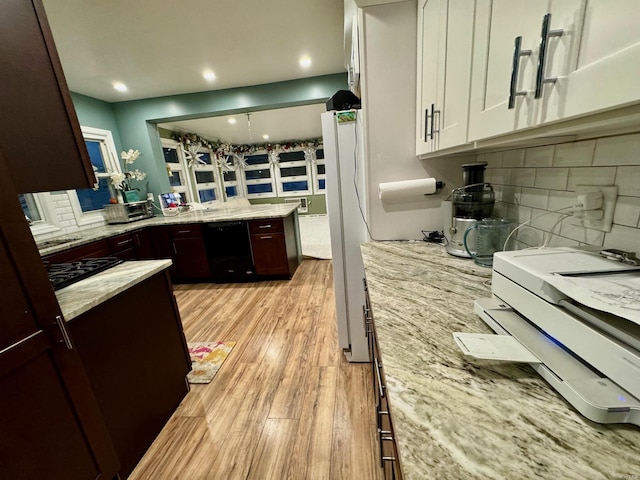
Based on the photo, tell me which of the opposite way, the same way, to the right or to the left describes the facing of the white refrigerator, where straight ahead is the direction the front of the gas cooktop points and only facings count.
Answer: the opposite way

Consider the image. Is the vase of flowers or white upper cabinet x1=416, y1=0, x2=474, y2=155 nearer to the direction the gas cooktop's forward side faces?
the white upper cabinet

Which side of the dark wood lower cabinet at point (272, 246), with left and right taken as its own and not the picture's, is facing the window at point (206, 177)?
back

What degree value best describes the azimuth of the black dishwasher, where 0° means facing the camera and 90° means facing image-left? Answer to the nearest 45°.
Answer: approximately 0°

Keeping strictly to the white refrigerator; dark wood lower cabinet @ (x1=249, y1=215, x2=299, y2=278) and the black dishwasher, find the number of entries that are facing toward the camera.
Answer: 2

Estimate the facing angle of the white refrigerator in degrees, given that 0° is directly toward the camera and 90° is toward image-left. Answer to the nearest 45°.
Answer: approximately 90°

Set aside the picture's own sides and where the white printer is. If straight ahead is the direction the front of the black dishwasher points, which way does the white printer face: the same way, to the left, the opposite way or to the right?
to the right

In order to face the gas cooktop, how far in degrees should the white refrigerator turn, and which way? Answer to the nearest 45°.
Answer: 0° — it already faces it

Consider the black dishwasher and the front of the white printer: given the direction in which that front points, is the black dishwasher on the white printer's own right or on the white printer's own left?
on the white printer's own right

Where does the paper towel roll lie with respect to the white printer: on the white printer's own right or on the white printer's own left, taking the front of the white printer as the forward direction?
on the white printer's own right
